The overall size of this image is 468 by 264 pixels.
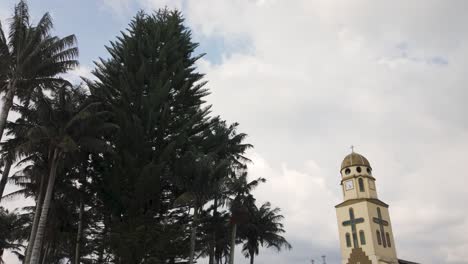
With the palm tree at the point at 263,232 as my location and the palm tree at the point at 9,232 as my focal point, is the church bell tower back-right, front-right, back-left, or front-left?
back-right

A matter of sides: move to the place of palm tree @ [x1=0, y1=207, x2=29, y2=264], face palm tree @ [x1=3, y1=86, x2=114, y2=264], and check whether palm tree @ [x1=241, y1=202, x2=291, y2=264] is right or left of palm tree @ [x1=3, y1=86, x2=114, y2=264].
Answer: left

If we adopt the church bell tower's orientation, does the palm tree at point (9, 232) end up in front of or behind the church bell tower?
in front

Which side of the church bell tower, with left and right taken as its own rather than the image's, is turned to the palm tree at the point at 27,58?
front

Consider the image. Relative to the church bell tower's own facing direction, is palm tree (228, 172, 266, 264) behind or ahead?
ahead

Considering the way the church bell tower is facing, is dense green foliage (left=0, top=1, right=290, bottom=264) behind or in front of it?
in front

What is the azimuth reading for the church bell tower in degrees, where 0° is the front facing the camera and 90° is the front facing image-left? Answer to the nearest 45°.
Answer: approximately 45°
